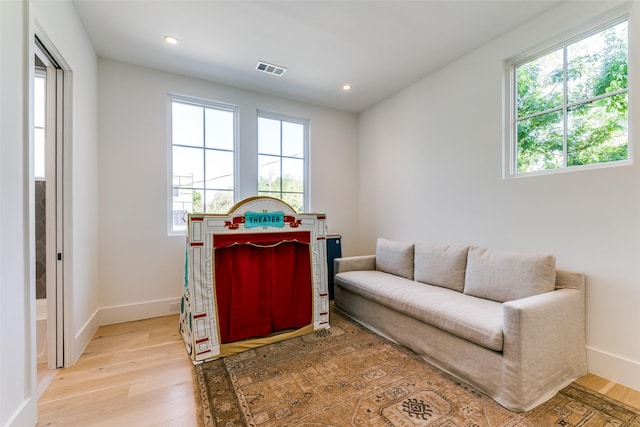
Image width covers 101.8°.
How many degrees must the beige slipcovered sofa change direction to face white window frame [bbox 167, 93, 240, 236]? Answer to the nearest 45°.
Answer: approximately 45° to its right

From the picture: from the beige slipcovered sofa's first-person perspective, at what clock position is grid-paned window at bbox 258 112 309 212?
The grid-paned window is roughly at 2 o'clock from the beige slipcovered sofa.

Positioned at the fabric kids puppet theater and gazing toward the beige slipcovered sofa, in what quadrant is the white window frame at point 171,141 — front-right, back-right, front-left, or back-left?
back-left

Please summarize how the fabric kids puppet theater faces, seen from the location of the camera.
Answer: facing the viewer and to the right of the viewer

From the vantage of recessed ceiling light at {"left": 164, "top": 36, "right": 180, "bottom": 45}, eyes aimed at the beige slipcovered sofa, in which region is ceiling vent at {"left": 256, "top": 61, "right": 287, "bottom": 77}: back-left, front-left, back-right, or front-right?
front-left

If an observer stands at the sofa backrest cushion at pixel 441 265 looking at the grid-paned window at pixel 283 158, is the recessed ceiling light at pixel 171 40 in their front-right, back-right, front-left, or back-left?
front-left

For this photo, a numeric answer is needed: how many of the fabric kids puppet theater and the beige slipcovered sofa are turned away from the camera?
0

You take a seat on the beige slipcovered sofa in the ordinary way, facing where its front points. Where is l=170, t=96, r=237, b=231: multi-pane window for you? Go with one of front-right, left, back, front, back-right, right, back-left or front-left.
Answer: front-right

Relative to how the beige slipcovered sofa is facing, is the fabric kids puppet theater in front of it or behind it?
in front

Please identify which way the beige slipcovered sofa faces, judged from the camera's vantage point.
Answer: facing the viewer and to the left of the viewer

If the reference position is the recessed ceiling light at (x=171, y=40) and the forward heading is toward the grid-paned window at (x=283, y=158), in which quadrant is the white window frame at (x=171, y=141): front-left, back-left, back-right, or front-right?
front-left
